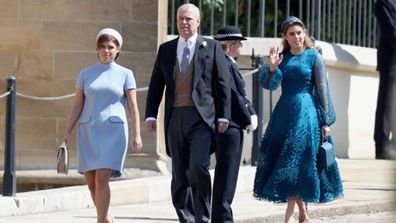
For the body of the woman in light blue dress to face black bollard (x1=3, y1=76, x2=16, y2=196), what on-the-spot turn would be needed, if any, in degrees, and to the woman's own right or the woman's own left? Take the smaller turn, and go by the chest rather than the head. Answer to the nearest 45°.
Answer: approximately 135° to the woman's own right

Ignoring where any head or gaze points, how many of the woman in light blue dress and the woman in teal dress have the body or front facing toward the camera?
2

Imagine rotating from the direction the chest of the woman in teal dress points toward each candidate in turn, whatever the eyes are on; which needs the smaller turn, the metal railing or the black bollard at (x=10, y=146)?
the black bollard

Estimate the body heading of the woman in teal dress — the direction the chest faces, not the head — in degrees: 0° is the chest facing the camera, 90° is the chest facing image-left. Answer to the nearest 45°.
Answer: approximately 0°

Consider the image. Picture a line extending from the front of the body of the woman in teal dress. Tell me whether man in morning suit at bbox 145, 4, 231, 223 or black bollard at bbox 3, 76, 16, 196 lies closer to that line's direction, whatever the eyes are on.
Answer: the man in morning suit

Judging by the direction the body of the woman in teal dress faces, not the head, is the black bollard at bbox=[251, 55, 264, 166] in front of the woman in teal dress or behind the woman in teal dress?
behind

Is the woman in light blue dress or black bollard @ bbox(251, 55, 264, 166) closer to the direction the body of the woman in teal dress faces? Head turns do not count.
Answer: the woman in light blue dress

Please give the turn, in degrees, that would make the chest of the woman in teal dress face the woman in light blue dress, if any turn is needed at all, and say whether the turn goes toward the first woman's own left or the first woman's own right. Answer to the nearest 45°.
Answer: approximately 45° to the first woman's own right

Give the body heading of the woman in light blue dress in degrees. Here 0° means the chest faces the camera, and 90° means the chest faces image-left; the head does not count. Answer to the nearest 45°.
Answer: approximately 0°
